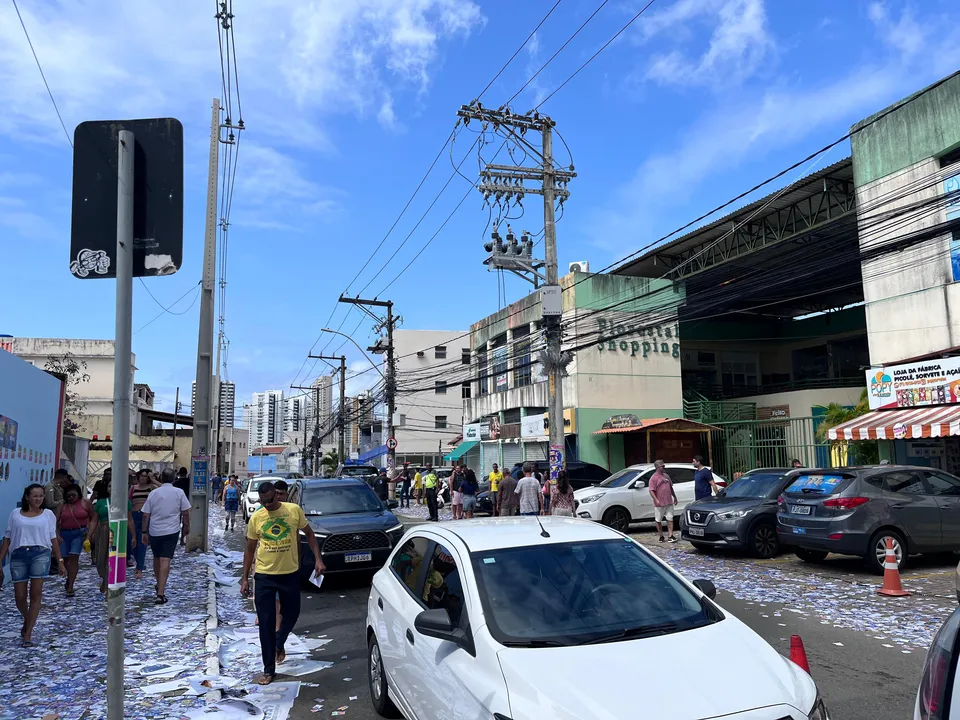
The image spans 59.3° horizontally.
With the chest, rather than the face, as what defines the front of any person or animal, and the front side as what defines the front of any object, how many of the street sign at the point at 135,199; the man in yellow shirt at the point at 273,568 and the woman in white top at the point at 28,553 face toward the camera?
2

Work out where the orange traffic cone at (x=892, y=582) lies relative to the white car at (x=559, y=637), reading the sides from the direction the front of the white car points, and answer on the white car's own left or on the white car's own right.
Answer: on the white car's own left

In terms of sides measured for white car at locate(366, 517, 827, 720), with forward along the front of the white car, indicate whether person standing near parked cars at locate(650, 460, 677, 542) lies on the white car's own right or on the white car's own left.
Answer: on the white car's own left

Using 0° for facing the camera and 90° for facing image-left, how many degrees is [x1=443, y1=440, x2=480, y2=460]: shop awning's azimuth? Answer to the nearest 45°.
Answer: approximately 45°

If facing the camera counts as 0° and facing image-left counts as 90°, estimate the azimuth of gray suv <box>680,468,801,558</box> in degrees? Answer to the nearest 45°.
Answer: approximately 45°

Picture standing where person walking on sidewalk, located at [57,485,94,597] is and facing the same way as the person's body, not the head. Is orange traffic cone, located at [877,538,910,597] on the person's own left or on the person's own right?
on the person's own left

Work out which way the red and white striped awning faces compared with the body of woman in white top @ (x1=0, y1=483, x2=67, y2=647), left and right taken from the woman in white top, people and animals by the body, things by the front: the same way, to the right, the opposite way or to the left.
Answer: to the right

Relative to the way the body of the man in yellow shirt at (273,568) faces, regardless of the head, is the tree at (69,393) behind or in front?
behind

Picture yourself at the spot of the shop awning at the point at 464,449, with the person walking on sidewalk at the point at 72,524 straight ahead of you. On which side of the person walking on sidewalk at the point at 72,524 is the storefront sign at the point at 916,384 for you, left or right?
left

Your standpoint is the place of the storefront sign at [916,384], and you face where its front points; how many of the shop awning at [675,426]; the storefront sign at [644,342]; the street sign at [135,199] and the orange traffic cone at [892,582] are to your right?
2

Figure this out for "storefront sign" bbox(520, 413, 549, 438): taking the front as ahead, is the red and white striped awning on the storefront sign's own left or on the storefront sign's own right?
on the storefront sign's own left
